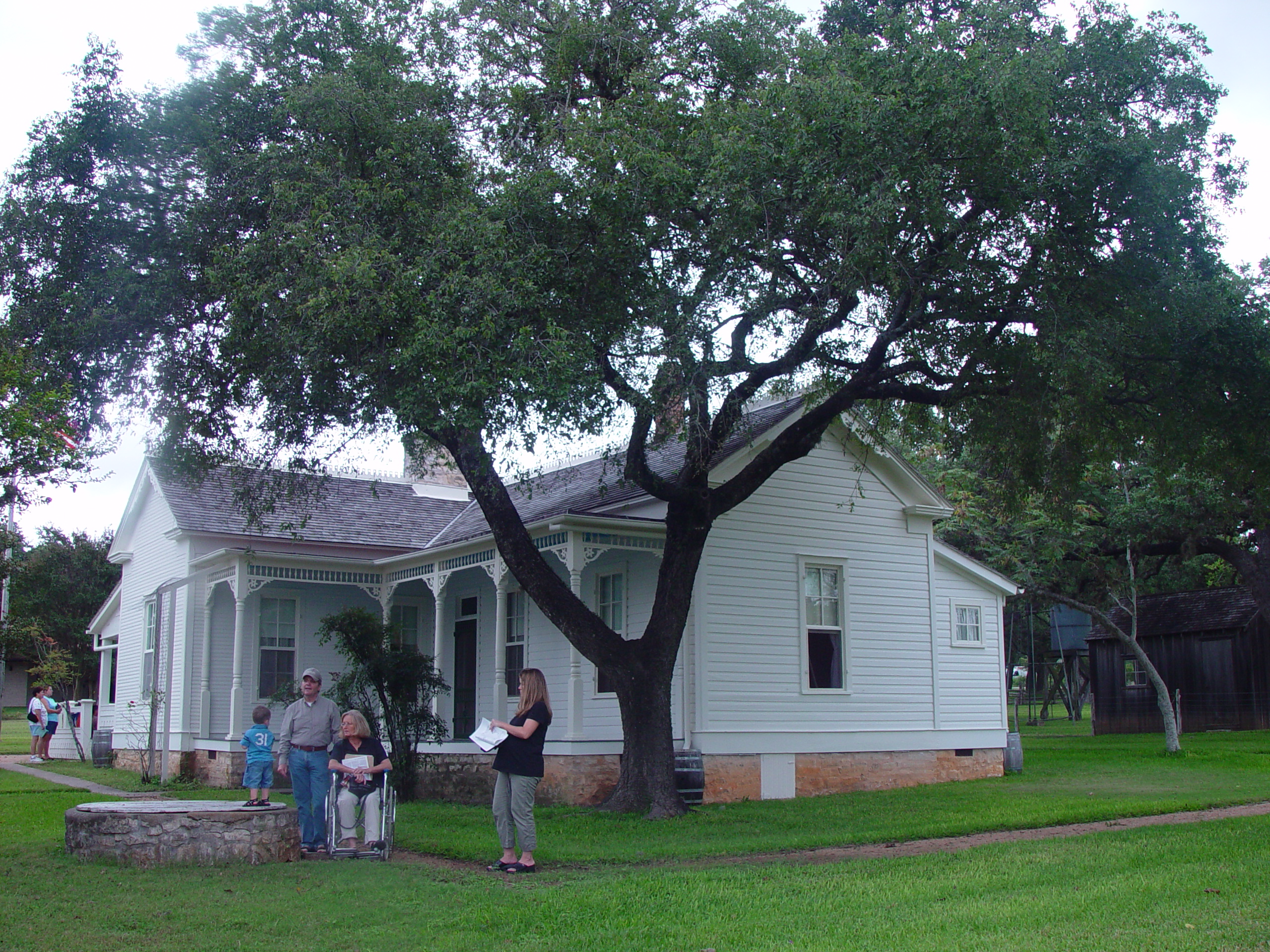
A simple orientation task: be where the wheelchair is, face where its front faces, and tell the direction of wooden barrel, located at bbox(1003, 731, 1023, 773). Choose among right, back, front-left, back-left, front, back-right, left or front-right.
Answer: back-left

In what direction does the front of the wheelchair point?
toward the camera

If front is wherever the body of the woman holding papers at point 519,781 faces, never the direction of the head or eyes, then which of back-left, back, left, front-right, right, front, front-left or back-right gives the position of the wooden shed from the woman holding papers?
back-right

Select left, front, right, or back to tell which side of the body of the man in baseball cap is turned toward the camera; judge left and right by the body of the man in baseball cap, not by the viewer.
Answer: front

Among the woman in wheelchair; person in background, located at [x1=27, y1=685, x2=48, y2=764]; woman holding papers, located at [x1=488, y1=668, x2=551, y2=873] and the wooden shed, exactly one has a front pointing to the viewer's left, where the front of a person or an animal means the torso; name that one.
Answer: the woman holding papers

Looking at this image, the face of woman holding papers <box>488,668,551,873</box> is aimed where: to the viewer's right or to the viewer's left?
to the viewer's left

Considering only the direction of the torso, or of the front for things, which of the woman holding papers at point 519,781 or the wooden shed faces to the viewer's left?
the woman holding papers

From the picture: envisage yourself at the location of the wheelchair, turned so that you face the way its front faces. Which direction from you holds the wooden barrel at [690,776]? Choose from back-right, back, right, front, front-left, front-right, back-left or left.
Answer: back-left

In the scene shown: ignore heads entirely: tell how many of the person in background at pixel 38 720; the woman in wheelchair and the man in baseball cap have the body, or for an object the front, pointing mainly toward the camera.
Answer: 2

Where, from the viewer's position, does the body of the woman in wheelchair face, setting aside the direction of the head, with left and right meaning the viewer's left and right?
facing the viewer

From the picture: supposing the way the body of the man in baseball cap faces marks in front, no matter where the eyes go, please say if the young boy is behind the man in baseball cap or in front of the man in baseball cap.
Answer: behind
